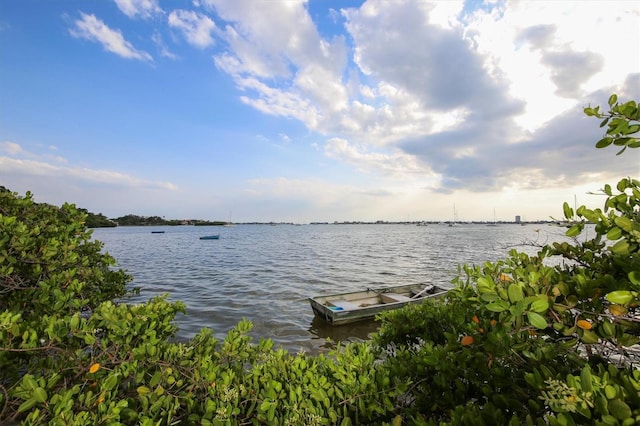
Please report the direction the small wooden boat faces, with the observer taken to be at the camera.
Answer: facing away from the viewer and to the right of the viewer

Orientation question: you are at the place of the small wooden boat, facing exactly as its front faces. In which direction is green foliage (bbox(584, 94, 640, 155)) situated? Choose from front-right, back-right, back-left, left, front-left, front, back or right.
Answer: back-right

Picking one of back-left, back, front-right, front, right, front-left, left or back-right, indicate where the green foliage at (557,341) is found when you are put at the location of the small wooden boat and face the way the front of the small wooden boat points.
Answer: back-right
